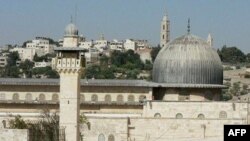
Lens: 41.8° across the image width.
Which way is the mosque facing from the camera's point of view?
to the viewer's left
